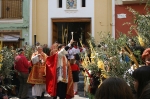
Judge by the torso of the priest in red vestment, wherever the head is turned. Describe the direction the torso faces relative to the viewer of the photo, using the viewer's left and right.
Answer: facing the viewer and to the right of the viewer

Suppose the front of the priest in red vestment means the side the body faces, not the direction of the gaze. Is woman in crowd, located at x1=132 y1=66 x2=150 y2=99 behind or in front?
in front

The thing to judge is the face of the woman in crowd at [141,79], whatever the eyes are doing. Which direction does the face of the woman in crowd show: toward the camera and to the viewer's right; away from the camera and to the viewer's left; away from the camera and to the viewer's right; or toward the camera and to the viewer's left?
away from the camera and to the viewer's left

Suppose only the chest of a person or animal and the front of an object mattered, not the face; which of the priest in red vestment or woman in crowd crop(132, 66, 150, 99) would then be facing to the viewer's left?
the woman in crowd

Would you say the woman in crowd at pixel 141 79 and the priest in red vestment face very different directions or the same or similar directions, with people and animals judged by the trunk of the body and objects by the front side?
very different directions

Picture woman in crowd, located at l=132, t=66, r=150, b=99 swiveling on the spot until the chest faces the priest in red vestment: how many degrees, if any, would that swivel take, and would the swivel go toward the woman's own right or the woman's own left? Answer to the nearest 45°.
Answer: approximately 45° to the woman's own right
